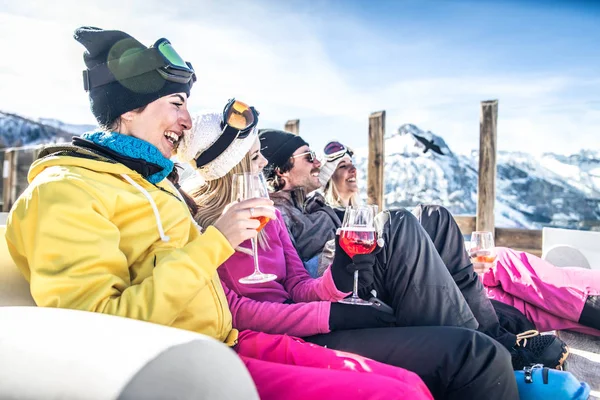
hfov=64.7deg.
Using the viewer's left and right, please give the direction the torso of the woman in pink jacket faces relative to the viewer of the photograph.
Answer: facing to the right of the viewer

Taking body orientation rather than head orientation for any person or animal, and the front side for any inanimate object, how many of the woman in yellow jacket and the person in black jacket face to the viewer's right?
2

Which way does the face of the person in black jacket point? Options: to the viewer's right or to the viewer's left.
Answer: to the viewer's right

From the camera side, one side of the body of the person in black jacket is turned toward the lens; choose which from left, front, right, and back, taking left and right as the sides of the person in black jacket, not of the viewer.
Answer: right

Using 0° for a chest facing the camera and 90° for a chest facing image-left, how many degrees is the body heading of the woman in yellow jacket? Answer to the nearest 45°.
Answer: approximately 270°

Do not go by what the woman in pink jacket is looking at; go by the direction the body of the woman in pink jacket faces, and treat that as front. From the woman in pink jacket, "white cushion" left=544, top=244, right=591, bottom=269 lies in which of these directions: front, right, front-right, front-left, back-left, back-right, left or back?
front-left

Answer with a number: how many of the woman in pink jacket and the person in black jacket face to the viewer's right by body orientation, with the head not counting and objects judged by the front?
2

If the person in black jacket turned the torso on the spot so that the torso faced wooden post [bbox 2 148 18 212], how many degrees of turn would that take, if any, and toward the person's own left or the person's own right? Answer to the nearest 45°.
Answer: approximately 135° to the person's own left
